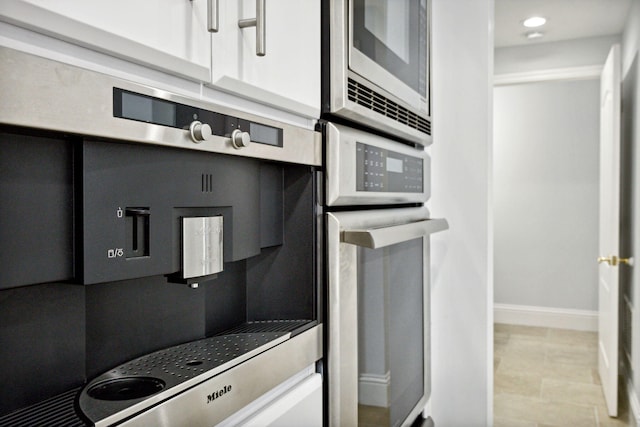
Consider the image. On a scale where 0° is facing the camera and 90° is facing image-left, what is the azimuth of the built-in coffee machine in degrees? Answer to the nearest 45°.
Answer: approximately 315°

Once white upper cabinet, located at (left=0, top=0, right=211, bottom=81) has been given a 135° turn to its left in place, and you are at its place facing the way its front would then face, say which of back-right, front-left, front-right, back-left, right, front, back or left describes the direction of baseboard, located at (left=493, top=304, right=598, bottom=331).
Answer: front-right

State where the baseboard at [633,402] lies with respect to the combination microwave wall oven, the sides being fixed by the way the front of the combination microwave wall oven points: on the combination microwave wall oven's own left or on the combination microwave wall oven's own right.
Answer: on the combination microwave wall oven's own left

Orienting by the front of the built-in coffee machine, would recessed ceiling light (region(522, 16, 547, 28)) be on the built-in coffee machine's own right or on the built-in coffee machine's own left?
on the built-in coffee machine's own left

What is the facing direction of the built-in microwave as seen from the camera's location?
facing the viewer and to the right of the viewer

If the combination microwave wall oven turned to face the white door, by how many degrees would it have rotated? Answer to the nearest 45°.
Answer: approximately 90° to its left

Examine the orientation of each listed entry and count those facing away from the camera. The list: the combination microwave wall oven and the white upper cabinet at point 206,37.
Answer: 0

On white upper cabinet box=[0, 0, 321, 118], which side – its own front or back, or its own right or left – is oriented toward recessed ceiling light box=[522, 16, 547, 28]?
left

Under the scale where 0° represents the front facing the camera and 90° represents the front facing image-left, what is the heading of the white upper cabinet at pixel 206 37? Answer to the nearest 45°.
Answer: approximately 315°

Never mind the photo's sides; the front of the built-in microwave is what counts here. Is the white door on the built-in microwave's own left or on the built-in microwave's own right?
on the built-in microwave's own left

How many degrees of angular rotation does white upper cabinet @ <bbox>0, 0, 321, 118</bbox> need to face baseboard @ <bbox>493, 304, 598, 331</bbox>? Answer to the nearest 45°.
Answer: approximately 90° to its left

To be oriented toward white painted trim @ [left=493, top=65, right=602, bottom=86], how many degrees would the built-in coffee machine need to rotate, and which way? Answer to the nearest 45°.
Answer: approximately 90° to its left
